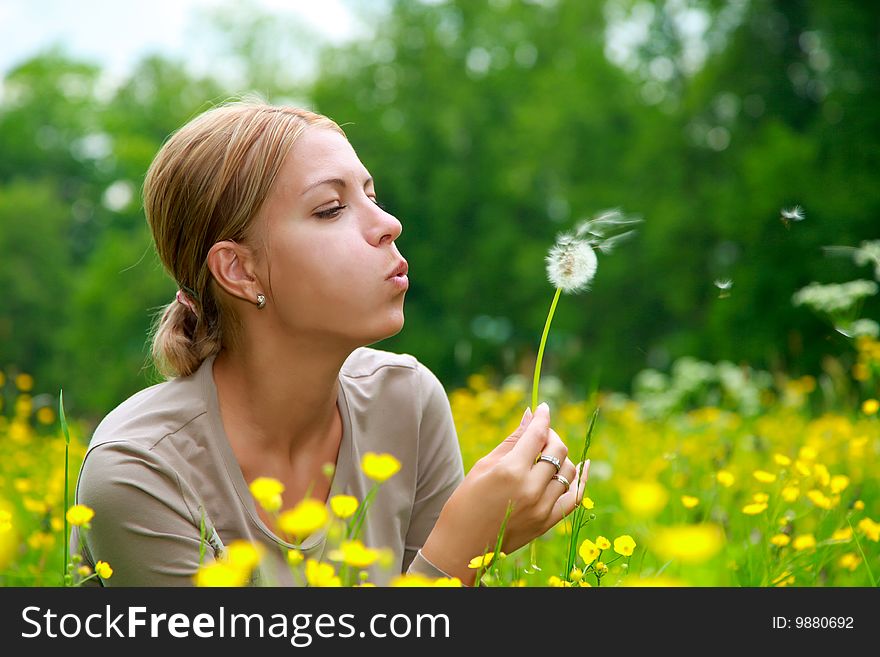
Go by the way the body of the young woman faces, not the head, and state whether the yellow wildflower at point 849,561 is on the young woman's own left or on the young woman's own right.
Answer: on the young woman's own left

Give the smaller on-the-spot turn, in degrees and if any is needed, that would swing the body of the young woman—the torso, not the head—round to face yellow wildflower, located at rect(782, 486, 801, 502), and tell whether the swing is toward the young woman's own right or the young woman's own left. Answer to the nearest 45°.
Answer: approximately 45° to the young woman's own left

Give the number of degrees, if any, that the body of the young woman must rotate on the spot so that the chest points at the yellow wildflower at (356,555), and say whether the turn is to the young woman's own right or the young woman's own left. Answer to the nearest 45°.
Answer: approximately 45° to the young woman's own right

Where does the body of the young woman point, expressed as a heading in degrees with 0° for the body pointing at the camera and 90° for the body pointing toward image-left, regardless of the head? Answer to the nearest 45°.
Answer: approximately 315°
